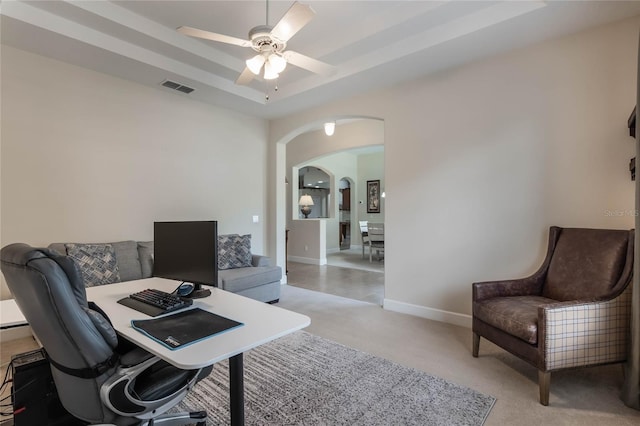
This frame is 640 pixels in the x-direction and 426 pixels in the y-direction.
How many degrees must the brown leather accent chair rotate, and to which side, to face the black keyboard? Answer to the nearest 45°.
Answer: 0° — it already faces it

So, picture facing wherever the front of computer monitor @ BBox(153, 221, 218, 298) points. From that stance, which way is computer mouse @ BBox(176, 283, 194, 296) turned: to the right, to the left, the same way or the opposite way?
the opposite way

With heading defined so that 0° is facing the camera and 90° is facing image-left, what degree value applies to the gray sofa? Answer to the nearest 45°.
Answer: approximately 315°

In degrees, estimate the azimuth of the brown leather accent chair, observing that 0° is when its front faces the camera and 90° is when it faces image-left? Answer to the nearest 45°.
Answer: approximately 45°

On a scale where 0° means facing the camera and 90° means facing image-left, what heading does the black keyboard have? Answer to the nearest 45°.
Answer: approximately 45°

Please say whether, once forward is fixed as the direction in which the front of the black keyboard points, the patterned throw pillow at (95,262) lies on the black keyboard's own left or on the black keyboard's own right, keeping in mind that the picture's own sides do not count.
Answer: on the black keyboard's own right

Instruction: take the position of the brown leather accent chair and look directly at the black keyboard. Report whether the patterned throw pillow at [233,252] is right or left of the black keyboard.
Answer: right

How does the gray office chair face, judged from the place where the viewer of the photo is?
facing away from the viewer and to the right of the viewer

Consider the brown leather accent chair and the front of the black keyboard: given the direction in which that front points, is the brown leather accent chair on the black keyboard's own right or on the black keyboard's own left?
on the black keyboard's own left

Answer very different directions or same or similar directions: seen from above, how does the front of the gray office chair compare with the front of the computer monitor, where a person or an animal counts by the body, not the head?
very different directions

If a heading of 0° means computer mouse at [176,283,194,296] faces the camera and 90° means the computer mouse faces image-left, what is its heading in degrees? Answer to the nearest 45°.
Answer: approximately 225°
